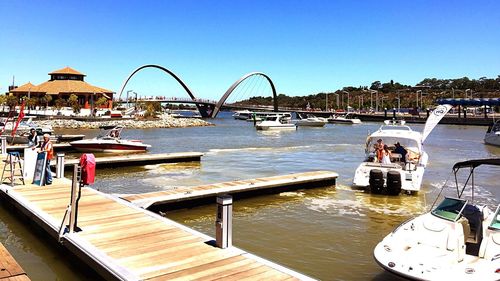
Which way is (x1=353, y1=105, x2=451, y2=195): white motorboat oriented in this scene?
away from the camera

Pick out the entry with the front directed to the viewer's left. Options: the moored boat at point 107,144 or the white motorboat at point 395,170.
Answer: the moored boat

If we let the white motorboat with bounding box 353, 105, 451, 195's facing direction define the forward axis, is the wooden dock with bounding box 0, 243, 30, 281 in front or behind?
behind

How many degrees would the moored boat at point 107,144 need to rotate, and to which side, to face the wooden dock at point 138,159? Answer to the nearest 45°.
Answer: approximately 90° to its left

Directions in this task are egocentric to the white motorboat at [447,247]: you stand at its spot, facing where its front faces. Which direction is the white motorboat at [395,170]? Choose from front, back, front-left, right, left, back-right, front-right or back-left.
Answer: back-right

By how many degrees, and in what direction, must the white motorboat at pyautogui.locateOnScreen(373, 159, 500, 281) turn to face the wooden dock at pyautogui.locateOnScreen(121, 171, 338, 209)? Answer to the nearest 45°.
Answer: approximately 90° to its right

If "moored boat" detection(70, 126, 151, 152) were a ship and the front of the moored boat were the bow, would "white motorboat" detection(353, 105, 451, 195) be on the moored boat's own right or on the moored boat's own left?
on the moored boat's own left

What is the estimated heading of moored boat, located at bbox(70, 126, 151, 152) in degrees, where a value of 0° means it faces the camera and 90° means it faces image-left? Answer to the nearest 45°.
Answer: approximately 90°

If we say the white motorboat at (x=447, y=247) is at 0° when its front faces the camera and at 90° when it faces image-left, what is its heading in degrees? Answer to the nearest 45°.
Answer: approximately 45°

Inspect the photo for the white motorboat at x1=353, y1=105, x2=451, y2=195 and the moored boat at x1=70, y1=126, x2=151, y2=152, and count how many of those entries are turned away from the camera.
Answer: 1

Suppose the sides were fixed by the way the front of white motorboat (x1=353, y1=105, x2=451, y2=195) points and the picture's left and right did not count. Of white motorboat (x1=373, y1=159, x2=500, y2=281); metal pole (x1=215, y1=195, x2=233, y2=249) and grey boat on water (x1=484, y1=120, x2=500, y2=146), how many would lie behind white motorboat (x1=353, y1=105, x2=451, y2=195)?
2
